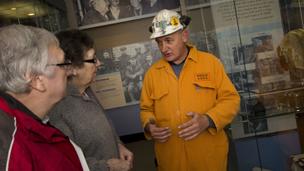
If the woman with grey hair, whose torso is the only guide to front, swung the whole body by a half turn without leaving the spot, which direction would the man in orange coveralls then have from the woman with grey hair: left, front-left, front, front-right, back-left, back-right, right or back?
back-right

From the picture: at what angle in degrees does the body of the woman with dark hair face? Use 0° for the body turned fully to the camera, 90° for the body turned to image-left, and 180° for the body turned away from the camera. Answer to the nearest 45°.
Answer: approximately 270°

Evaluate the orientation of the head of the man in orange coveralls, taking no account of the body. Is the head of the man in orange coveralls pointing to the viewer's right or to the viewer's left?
to the viewer's left

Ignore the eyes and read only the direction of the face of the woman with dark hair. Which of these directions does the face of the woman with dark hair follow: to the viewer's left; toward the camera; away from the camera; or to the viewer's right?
to the viewer's right

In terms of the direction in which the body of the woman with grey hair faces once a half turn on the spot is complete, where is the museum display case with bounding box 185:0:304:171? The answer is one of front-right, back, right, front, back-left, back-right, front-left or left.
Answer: back-right

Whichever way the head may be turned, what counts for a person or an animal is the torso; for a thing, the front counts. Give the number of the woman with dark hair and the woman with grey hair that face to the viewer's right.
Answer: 2

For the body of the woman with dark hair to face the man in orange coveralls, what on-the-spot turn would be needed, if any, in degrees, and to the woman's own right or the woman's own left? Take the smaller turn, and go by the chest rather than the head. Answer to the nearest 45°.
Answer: approximately 45° to the woman's own left

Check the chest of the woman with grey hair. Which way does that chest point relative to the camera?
to the viewer's right

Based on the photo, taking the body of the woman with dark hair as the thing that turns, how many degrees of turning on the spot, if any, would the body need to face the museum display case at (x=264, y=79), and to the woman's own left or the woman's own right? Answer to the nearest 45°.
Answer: approximately 45° to the woman's own left
